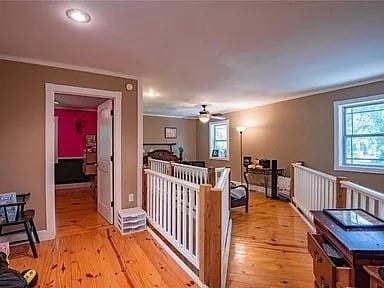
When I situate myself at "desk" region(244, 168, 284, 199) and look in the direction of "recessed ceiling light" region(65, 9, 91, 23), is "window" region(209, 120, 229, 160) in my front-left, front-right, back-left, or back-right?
back-right

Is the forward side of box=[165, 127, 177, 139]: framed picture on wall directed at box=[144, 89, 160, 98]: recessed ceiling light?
yes

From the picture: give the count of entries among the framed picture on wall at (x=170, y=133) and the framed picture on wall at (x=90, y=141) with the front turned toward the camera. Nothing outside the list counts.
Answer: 2

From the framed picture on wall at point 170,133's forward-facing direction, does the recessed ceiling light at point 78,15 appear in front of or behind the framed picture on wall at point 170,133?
in front

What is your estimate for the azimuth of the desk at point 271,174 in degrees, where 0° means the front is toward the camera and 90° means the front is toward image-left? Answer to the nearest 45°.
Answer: approximately 45°

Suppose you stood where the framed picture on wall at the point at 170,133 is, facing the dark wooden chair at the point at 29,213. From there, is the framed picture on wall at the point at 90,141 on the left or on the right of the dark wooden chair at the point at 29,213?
right

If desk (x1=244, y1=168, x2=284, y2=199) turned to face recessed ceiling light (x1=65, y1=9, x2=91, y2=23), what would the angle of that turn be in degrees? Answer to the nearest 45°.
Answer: approximately 45° to its left

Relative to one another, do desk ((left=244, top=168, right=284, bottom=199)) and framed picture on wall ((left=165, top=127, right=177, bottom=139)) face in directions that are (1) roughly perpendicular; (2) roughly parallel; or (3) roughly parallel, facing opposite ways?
roughly perpendicular

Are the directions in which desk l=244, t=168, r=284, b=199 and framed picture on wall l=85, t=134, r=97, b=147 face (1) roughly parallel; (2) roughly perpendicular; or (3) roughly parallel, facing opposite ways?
roughly perpendicular

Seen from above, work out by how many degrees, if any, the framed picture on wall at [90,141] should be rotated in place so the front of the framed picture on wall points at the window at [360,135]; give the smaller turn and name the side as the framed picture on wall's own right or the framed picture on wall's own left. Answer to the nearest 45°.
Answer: approximately 45° to the framed picture on wall's own left
